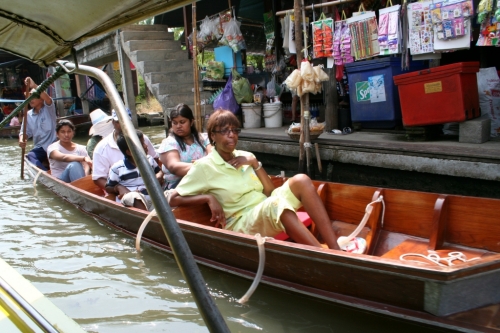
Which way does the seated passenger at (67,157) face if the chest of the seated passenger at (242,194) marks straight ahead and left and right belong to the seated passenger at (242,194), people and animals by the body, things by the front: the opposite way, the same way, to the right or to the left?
the same way

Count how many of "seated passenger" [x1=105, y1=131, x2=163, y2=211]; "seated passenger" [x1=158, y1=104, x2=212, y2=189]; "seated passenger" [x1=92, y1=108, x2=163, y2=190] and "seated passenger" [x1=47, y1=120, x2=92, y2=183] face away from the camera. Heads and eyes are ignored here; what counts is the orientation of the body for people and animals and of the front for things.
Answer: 0

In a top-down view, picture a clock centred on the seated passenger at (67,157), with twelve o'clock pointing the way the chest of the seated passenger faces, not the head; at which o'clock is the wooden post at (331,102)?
The wooden post is roughly at 11 o'clock from the seated passenger.

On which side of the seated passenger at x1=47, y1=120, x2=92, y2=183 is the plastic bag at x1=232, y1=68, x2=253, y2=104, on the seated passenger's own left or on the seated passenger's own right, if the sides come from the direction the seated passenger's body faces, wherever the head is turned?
on the seated passenger's own left

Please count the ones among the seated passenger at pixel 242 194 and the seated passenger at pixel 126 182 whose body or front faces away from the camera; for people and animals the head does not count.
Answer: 0

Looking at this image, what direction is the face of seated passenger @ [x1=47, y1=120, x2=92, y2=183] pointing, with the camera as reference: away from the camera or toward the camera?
toward the camera

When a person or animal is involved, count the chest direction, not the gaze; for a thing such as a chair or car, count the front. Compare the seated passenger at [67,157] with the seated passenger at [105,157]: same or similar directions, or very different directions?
same or similar directions

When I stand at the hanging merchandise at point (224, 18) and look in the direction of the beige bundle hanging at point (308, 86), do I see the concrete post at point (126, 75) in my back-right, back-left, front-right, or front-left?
back-right

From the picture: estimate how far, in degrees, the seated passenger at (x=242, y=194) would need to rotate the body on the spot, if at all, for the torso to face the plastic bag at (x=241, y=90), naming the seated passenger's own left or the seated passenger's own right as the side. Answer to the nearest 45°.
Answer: approximately 135° to the seated passenger's own left

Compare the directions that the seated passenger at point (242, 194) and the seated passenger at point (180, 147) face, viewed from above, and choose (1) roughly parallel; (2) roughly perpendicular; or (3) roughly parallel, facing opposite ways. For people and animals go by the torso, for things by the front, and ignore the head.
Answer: roughly parallel

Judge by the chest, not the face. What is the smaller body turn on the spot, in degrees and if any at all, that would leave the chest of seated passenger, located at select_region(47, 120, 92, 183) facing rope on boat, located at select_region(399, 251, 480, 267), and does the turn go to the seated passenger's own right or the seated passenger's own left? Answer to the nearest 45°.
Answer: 0° — they already face it

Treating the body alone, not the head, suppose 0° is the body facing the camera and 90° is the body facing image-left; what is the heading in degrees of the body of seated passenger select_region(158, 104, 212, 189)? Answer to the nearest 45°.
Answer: approximately 315°

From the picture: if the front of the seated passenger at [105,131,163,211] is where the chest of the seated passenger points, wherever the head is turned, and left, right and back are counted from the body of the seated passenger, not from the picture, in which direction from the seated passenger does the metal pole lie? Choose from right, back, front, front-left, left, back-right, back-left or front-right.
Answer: front-right

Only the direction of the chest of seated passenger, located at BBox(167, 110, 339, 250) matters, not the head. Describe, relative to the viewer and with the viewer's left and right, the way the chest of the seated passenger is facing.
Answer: facing the viewer and to the right of the viewer

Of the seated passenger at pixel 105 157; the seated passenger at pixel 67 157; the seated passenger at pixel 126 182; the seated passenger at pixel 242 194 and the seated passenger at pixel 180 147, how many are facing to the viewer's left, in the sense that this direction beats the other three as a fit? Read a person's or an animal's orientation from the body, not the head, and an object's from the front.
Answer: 0
